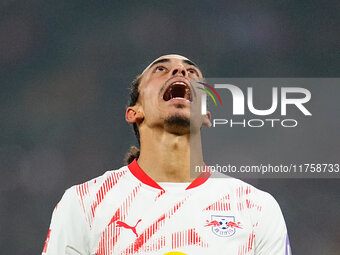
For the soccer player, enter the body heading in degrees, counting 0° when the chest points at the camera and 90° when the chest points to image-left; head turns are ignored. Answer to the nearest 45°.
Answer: approximately 0°
